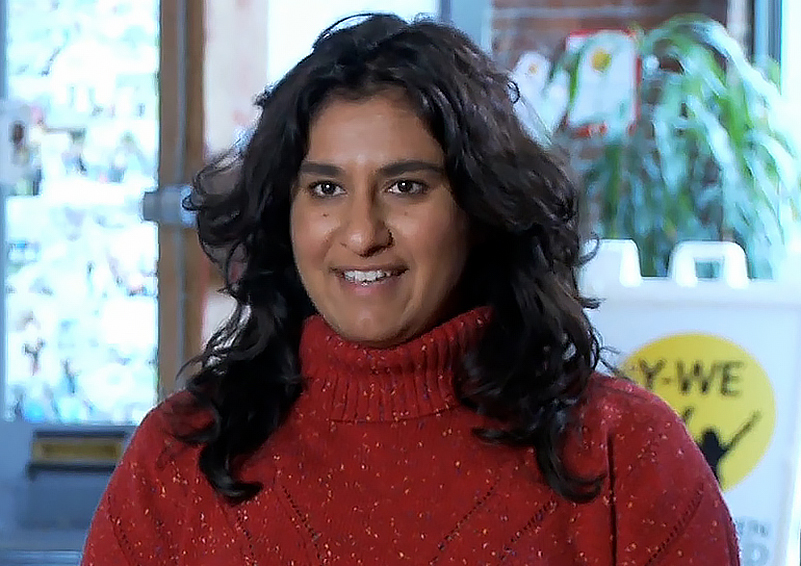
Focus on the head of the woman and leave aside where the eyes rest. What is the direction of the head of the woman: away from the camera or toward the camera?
toward the camera

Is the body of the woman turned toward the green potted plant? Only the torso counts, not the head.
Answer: no

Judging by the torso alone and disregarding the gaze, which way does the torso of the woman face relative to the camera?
toward the camera
